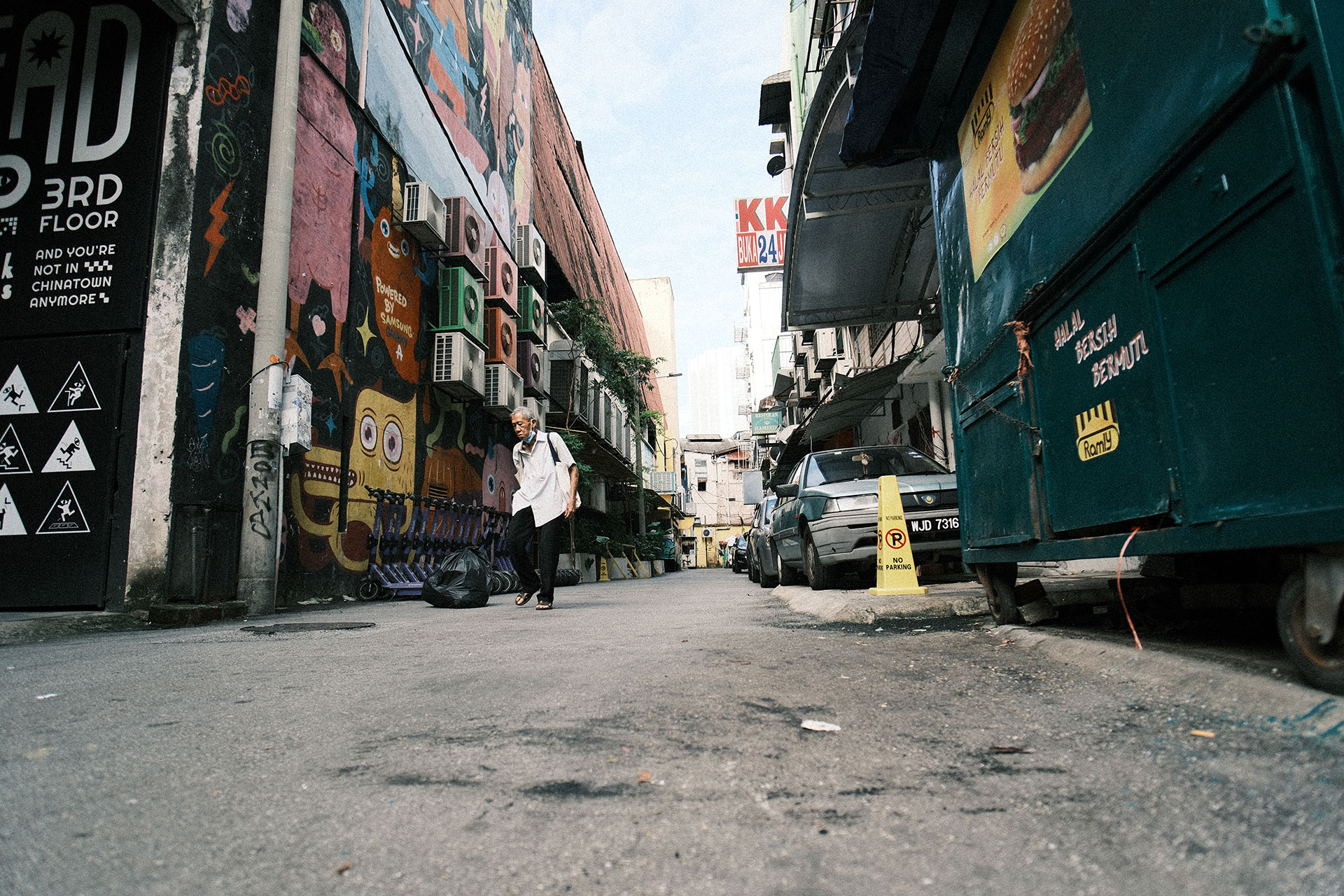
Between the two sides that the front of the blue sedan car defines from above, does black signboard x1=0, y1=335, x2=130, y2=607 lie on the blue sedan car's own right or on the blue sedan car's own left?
on the blue sedan car's own right

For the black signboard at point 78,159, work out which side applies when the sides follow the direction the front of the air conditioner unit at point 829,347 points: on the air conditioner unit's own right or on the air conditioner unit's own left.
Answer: on the air conditioner unit's own left

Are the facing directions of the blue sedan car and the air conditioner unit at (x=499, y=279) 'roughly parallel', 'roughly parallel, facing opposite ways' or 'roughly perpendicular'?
roughly perpendicular

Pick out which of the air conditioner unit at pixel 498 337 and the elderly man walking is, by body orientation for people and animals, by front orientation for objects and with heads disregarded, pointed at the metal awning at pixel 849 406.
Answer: the air conditioner unit

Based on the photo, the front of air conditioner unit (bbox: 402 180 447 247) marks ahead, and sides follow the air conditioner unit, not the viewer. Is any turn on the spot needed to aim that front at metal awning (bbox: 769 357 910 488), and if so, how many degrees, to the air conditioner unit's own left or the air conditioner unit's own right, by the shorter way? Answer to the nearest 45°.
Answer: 0° — it already faces it

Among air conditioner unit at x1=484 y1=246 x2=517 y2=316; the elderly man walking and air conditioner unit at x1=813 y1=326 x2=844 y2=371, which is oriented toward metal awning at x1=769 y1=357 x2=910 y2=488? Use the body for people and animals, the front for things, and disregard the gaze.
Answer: air conditioner unit at x1=484 y1=246 x2=517 y2=316

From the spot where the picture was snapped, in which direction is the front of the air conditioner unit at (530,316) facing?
facing to the right of the viewer

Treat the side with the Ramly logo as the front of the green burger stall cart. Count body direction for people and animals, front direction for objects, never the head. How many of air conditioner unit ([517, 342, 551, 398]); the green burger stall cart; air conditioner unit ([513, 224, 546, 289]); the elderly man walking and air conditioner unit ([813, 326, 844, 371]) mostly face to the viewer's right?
2

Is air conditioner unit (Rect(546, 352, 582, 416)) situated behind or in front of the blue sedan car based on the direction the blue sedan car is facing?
behind

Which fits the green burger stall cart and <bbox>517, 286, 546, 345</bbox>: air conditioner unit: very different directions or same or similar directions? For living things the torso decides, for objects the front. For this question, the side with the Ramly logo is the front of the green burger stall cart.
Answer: very different directions

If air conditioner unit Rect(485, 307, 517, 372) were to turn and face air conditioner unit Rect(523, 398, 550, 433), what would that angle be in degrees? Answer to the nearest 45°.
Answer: approximately 90° to its left

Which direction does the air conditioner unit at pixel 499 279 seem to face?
to the viewer's right
